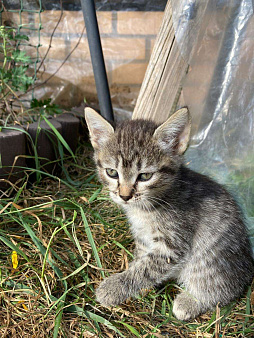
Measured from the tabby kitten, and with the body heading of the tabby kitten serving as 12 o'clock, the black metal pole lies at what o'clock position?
The black metal pole is roughly at 3 o'clock from the tabby kitten.

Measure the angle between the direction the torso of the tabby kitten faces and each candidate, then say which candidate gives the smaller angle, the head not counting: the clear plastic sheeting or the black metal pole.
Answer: the black metal pole

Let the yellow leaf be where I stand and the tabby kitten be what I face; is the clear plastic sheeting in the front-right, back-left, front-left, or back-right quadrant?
front-left

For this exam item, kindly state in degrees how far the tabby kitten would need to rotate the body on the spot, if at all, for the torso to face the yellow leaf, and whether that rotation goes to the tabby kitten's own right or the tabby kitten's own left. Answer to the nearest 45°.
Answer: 0° — it already faces it

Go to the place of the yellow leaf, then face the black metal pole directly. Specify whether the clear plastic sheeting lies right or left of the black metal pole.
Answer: right

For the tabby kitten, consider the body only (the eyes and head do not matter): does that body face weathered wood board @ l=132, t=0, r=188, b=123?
no

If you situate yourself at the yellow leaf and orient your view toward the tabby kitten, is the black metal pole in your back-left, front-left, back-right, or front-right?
front-left

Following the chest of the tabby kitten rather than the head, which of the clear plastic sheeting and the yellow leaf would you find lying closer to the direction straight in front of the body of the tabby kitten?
the yellow leaf

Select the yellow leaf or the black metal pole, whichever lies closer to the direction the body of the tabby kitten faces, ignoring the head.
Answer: the yellow leaf

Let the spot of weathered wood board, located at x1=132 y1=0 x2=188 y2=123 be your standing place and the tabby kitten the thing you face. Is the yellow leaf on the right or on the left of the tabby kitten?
right

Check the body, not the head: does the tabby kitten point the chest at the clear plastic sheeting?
no
